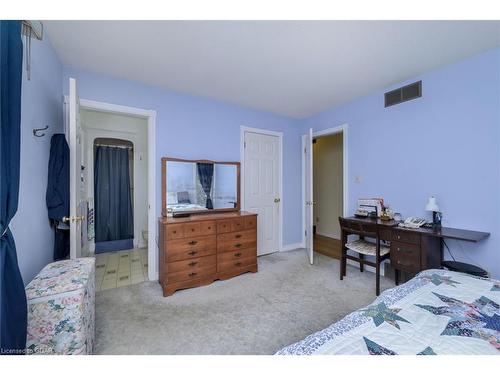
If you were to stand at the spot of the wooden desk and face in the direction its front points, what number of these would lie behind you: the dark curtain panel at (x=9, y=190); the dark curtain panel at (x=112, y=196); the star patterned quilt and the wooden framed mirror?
0

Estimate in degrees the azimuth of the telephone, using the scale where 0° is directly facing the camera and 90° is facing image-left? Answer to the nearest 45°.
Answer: approximately 45°

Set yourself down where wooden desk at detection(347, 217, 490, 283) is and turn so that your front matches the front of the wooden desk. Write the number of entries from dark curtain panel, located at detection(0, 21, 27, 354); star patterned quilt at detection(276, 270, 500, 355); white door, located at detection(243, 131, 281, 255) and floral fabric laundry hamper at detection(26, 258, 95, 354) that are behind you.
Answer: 0

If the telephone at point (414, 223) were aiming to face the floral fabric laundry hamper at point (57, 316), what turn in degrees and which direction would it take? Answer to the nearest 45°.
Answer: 0° — it already faces it

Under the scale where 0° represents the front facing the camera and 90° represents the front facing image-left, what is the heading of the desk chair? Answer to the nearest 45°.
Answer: approximately 225°

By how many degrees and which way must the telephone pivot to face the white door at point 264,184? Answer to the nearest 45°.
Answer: approximately 45° to its right

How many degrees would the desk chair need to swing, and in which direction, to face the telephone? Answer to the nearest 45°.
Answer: approximately 45° to its right

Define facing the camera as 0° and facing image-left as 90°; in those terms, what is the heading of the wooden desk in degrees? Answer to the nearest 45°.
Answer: approximately 45°

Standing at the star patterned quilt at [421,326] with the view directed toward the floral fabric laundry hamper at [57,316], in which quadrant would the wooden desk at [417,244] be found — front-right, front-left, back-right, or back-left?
back-right

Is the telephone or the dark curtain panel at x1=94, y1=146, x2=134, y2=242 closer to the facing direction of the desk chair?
the telephone

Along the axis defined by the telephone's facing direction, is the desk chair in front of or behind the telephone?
in front

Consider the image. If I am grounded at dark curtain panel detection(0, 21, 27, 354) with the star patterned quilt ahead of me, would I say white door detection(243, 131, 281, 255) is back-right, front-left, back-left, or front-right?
front-left

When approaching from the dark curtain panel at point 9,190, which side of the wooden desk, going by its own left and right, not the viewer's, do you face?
front

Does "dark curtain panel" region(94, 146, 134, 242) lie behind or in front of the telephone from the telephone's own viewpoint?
in front

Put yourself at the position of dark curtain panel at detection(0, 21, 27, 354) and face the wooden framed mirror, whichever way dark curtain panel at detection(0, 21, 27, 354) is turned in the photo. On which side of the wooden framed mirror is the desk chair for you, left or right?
right

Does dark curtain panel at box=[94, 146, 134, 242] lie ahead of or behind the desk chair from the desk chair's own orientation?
behind

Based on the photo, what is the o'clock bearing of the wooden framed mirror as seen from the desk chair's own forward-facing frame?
The wooden framed mirror is roughly at 7 o'clock from the desk chair.

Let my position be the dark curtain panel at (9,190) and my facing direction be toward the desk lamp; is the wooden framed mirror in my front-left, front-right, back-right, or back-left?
front-left
